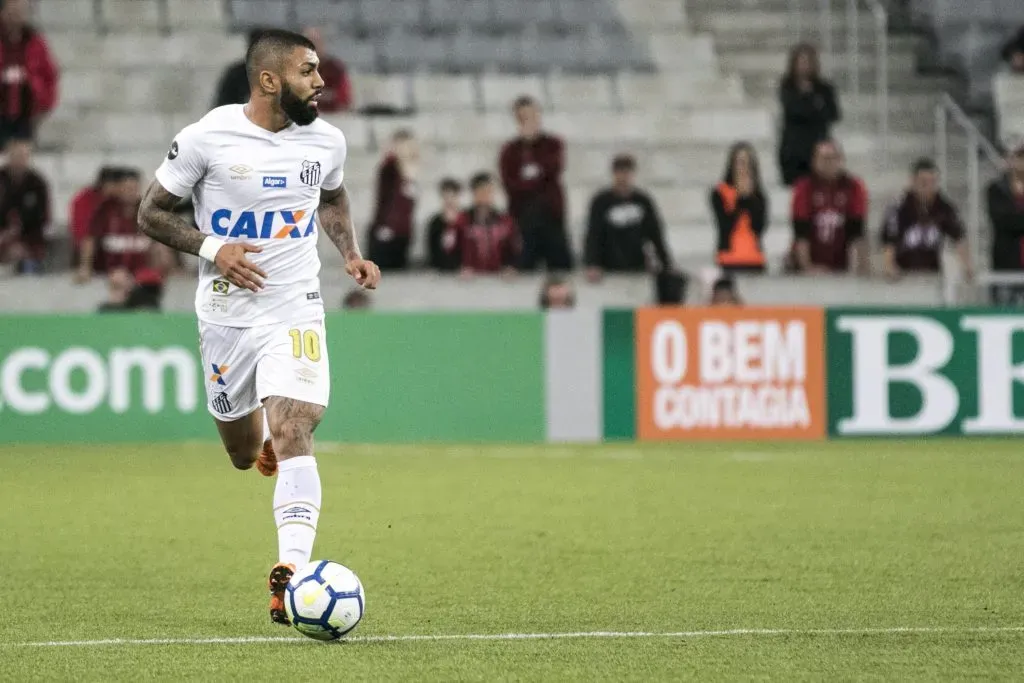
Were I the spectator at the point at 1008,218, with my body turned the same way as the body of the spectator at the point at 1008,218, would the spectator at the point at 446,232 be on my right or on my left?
on my right

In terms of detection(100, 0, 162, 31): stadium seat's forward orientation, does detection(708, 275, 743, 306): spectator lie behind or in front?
in front

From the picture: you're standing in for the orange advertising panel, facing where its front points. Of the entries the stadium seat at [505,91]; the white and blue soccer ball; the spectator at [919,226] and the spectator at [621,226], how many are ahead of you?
1

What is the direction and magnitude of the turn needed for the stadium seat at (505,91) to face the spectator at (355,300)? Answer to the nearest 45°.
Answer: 0° — it already faces them

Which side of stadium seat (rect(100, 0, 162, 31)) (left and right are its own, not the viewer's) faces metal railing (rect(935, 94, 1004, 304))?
left

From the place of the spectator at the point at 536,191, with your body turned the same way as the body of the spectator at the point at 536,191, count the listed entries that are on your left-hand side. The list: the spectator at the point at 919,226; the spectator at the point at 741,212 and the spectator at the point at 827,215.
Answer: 3

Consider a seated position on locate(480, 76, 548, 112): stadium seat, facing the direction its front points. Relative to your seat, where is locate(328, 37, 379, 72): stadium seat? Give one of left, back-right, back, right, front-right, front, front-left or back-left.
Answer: right
